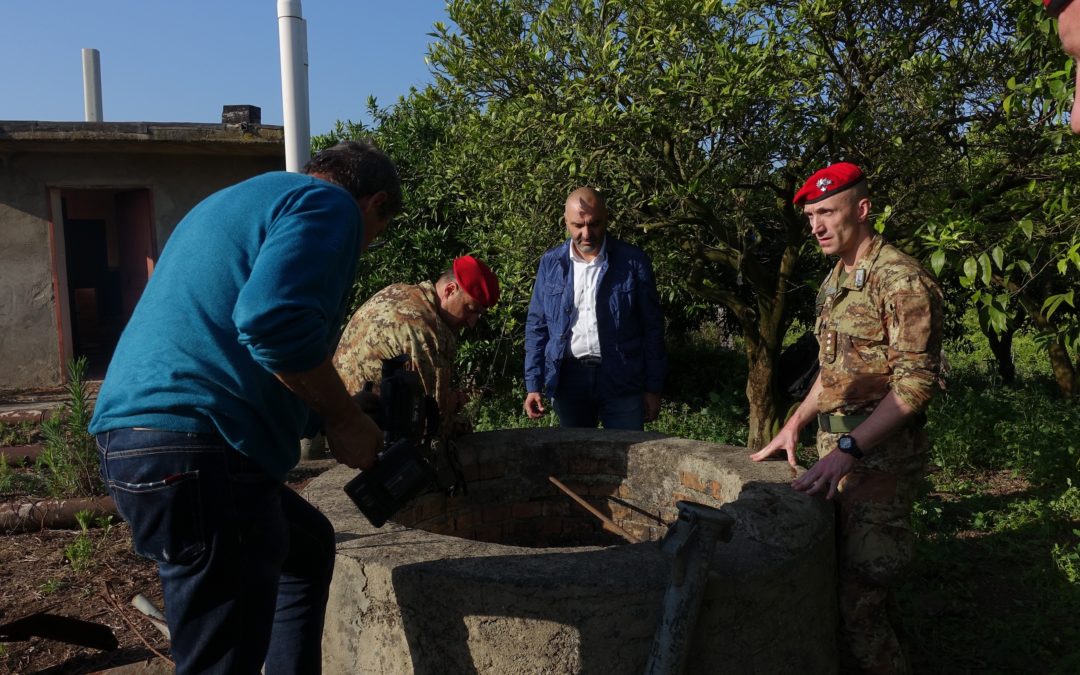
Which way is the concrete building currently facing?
toward the camera

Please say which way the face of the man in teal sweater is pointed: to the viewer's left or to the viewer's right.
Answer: to the viewer's right

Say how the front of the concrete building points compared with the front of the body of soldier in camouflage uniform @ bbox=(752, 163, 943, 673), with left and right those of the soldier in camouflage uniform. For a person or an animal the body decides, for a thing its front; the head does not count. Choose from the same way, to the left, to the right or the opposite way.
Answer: to the left

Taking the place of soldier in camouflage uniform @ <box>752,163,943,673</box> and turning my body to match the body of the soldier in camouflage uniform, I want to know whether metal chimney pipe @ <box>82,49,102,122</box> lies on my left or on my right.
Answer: on my right

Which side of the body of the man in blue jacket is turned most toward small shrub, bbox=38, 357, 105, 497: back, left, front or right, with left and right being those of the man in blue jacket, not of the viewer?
right

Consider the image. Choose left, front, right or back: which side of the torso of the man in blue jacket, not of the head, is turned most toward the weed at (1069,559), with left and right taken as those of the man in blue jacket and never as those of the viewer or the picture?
left

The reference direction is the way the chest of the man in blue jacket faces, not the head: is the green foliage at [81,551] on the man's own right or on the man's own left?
on the man's own right

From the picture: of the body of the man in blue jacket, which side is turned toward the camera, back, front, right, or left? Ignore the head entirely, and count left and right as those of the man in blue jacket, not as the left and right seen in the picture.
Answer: front

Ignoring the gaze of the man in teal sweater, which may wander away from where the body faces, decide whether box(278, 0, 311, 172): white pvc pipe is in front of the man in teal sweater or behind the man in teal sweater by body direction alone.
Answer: in front

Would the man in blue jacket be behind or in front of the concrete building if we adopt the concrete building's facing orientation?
in front

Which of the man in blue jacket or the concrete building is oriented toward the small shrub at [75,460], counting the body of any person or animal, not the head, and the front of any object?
the concrete building

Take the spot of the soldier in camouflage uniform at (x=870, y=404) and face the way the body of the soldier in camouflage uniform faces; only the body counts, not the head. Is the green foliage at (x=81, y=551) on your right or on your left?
on your right

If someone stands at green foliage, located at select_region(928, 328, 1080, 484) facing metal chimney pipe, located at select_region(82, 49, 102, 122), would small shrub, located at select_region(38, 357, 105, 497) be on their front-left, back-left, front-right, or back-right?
front-left
